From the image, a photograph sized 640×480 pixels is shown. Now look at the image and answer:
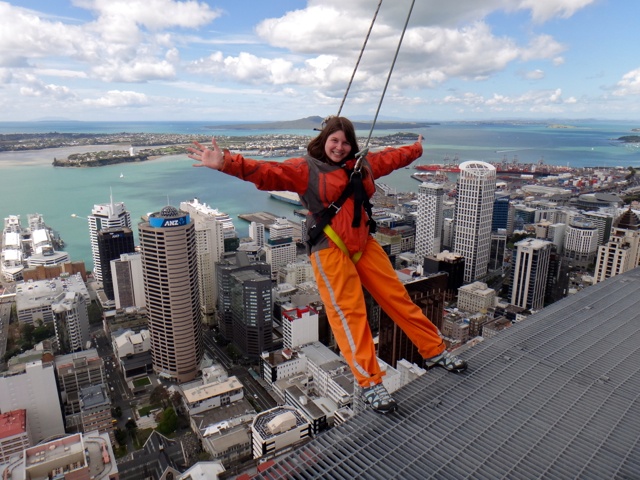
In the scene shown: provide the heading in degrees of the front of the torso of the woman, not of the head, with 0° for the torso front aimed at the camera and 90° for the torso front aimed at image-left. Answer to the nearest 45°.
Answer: approximately 315°

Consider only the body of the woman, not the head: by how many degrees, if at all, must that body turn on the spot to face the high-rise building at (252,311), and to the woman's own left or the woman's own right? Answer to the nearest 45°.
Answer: approximately 135° to the woman's own left

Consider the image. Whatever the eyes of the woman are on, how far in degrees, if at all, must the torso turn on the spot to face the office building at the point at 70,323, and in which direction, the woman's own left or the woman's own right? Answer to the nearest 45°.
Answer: approximately 180°

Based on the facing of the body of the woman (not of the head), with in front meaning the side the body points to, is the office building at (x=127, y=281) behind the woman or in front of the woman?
behind

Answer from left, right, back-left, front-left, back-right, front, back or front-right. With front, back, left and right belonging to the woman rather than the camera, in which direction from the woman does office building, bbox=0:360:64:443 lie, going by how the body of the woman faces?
back

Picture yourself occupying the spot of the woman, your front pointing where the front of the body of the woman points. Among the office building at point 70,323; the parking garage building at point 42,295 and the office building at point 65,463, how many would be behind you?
3

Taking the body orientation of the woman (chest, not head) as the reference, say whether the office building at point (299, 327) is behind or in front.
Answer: behind

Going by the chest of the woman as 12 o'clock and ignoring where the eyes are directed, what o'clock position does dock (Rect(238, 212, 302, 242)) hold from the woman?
The dock is roughly at 7 o'clock from the woman.

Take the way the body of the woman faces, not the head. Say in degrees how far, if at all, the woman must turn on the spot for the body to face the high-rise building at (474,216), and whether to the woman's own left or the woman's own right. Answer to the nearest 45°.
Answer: approximately 135° to the woman's own left

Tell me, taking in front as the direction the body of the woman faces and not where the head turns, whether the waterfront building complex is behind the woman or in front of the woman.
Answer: behind

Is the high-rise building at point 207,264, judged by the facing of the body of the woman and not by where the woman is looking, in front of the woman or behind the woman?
behind
